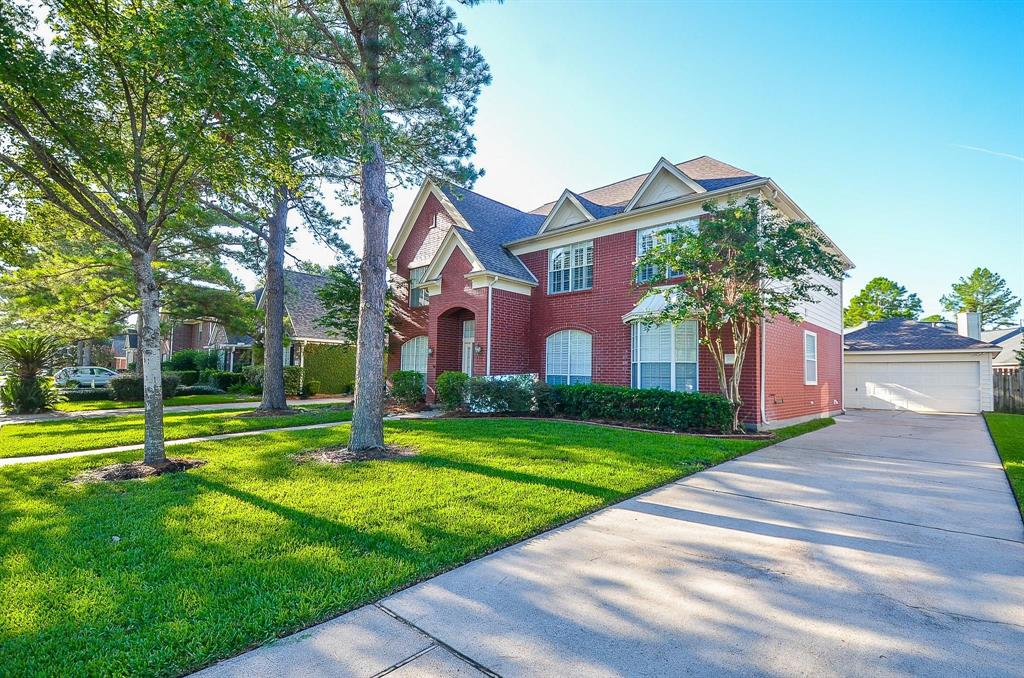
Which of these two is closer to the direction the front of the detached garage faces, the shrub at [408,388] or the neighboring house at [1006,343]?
the shrub

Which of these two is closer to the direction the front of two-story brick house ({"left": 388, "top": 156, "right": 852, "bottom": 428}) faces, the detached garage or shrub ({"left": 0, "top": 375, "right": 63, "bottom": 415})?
the shrub

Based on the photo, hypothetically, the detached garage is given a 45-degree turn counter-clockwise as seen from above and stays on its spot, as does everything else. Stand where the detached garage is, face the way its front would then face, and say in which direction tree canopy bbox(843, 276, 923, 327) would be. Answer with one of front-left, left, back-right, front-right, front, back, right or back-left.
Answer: back-left

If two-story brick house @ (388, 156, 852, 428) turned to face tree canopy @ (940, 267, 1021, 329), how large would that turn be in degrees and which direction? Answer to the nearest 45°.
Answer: approximately 180°

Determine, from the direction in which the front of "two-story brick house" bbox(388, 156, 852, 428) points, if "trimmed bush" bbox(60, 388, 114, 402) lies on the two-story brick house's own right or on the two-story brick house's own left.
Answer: on the two-story brick house's own right

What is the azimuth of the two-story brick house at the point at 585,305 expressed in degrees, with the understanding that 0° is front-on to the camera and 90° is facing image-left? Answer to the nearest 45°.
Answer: approximately 45°

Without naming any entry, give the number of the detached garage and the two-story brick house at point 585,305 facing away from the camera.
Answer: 0

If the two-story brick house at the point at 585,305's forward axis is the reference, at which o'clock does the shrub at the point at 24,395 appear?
The shrub is roughly at 1 o'clock from the two-story brick house.

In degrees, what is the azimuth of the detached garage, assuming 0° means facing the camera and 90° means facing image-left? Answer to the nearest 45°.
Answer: approximately 0°

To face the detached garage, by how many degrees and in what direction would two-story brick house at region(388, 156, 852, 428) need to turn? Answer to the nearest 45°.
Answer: approximately 180°

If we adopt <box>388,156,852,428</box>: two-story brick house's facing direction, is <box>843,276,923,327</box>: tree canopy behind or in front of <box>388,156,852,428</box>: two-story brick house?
behind

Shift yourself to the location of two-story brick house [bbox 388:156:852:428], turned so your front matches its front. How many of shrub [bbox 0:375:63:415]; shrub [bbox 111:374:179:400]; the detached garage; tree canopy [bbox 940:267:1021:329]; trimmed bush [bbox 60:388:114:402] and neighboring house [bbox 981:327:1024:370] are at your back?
3

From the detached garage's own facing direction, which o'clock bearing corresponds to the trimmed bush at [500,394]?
The trimmed bush is roughly at 1 o'clock from the detached garage.
